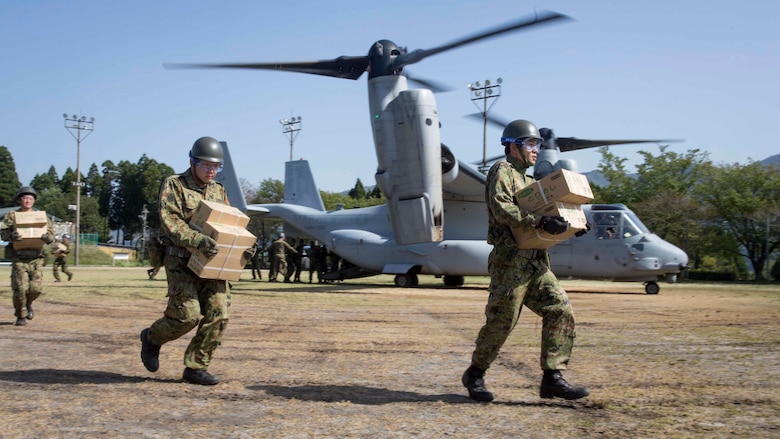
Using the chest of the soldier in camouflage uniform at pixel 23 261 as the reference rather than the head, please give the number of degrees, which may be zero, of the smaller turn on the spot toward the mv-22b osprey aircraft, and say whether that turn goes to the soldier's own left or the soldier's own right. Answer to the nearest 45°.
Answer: approximately 135° to the soldier's own left

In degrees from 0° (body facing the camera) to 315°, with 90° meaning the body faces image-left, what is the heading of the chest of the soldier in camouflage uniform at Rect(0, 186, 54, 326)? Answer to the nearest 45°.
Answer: approximately 0°

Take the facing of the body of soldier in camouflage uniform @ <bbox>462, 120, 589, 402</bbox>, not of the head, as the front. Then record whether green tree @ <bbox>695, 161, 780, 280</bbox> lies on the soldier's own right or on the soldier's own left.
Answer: on the soldier's own left

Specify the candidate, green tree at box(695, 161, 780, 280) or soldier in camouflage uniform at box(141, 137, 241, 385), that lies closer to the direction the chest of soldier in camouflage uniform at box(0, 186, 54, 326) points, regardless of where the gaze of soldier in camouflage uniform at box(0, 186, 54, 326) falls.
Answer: the soldier in camouflage uniform

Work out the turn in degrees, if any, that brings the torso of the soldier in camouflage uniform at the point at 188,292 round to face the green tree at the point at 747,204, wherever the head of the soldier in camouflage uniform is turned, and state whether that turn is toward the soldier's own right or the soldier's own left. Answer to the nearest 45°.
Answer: approximately 90° to the soldier's own left

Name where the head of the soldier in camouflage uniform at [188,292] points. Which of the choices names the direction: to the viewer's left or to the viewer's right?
to the viewer's right

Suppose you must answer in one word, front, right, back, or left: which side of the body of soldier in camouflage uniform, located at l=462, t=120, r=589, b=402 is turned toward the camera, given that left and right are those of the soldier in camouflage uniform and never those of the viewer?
right

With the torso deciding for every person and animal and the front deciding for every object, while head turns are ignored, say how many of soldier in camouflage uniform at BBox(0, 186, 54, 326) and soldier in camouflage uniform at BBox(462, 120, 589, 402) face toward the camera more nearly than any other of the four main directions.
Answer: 1
